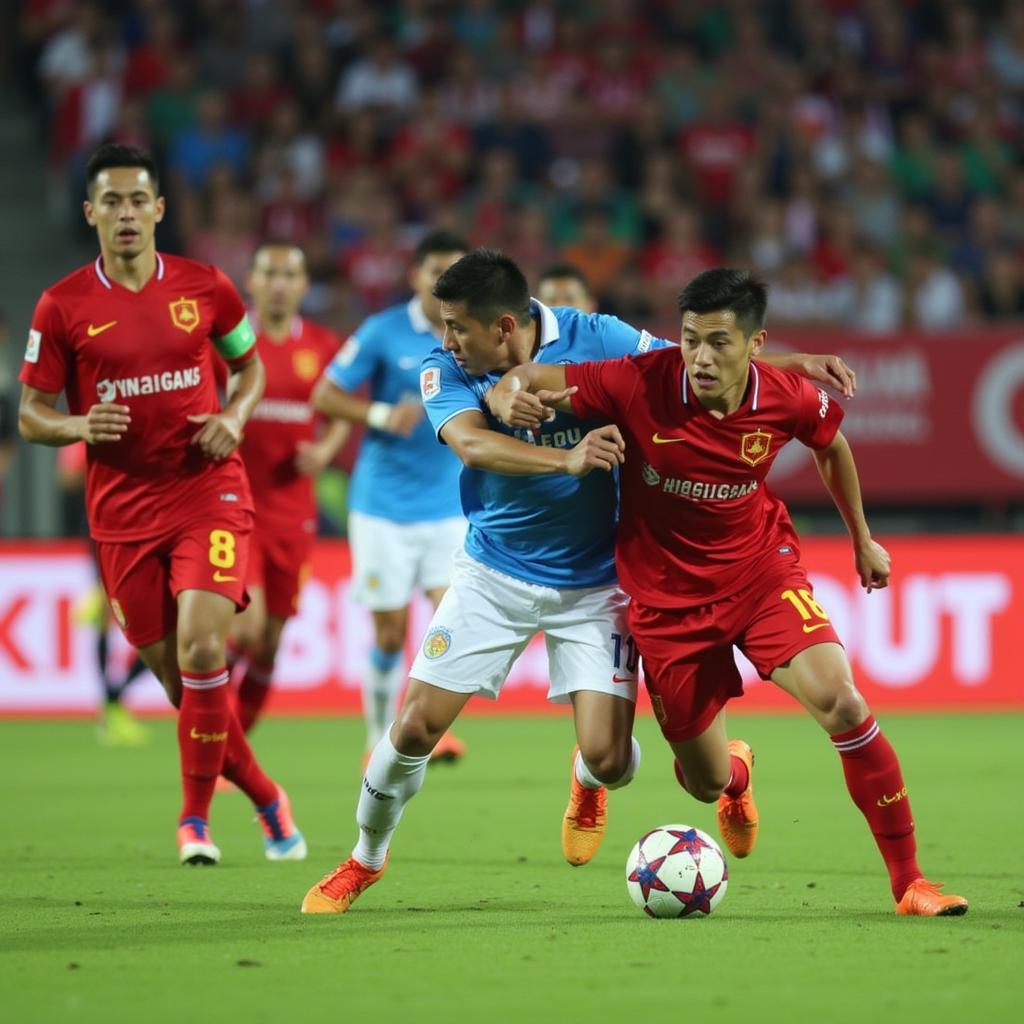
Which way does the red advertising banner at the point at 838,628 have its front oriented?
toward the camera

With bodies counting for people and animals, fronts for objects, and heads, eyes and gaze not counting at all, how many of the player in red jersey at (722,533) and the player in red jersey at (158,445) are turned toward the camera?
2

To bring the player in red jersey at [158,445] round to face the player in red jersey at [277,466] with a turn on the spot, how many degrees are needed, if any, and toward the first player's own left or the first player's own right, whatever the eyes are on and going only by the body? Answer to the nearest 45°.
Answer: approximately 180°

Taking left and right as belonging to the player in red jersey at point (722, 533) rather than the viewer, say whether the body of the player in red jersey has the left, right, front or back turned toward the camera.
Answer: front

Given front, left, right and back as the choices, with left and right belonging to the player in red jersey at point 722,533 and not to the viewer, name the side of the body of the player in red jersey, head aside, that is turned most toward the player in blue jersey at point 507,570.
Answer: right

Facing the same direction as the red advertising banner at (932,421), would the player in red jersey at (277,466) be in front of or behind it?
in front

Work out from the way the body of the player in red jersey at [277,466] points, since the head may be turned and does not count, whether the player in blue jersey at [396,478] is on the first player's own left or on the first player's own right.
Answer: on the first player's own left

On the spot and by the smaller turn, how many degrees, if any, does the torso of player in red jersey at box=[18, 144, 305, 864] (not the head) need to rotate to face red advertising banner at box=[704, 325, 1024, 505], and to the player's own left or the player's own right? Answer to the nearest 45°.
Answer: approximately 135° to the player's own left

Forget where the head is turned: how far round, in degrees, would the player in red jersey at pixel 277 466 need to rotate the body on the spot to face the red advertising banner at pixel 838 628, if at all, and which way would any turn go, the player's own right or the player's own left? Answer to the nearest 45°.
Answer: approximately 135° to the player's own left

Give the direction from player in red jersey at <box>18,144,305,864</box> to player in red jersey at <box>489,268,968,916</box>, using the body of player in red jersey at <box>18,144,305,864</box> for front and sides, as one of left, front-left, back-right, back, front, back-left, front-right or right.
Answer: front-left

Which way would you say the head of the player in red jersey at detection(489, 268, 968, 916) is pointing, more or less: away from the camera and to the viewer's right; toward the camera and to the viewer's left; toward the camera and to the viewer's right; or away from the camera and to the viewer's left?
toward the camera and to the viewer's left

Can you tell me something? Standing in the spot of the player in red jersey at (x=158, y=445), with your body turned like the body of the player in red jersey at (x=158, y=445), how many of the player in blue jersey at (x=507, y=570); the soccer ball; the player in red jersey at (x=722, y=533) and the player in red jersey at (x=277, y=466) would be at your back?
1

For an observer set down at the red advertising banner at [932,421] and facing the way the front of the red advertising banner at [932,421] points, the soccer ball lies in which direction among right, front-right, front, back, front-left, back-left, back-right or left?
front

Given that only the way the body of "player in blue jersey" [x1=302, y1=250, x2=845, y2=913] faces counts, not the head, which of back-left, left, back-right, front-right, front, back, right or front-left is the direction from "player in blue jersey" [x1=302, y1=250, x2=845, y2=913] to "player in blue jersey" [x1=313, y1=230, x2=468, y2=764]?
back

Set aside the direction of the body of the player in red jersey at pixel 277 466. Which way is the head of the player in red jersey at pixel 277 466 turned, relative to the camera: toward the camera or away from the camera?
toward the camera

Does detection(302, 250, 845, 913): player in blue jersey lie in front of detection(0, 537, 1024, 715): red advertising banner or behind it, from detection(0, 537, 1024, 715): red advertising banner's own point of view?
in front

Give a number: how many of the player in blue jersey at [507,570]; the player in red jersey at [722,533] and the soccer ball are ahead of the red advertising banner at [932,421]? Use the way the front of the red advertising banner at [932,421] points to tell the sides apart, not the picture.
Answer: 3

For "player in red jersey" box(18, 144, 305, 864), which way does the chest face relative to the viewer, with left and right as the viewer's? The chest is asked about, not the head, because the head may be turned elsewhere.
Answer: facing the viewer

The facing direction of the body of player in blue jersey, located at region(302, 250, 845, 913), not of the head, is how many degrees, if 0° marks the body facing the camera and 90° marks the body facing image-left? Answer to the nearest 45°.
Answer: approximately 0°
